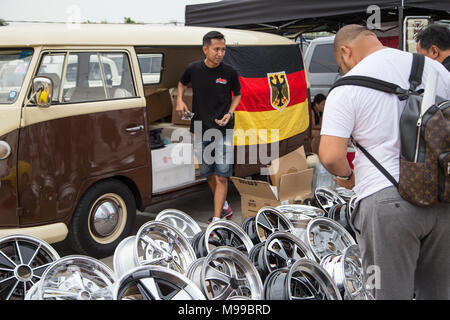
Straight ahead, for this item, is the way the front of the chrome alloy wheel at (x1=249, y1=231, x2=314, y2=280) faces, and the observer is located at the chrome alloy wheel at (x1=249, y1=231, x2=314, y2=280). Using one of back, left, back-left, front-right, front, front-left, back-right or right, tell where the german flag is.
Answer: back-left

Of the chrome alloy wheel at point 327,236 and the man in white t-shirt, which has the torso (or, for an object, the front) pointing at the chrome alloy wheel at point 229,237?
the man in white t-shirt

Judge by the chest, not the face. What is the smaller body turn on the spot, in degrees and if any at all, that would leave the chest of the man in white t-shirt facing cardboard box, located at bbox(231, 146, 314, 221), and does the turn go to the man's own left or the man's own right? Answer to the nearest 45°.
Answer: approximately 45° to the man's own right

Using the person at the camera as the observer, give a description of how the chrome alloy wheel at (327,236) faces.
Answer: facing the viewer and to the right of the viewer

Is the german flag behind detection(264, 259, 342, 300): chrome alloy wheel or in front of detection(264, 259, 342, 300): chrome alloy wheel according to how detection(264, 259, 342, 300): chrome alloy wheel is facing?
behind

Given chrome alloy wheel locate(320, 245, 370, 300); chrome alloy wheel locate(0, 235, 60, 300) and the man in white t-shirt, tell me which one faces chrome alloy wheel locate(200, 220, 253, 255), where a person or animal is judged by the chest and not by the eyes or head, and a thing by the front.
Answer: the man in white t-shirt

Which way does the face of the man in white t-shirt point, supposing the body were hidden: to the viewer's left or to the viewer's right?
to the viewer's left

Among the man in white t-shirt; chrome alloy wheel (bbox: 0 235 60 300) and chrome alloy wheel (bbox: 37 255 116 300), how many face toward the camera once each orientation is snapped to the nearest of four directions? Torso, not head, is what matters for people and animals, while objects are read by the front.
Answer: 2

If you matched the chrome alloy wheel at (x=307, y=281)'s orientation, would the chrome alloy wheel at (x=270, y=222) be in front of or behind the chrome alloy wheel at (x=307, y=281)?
behind

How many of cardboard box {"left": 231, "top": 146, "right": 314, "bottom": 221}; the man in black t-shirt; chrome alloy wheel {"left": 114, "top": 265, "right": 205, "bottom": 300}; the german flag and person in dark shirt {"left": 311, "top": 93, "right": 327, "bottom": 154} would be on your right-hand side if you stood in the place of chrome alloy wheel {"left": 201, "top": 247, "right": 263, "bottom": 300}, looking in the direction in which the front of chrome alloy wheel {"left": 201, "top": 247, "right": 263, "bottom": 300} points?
1

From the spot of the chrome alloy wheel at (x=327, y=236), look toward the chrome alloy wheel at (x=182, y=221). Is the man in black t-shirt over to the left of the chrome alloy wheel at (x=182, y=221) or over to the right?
right
